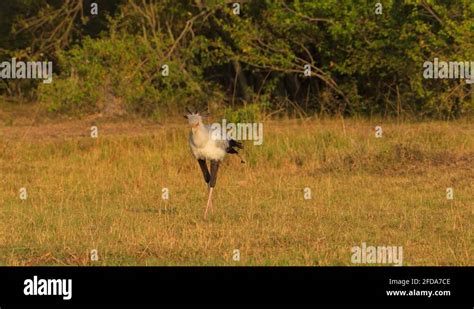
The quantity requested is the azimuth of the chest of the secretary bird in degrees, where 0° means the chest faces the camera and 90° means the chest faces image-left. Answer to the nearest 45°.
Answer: approximately 45°
